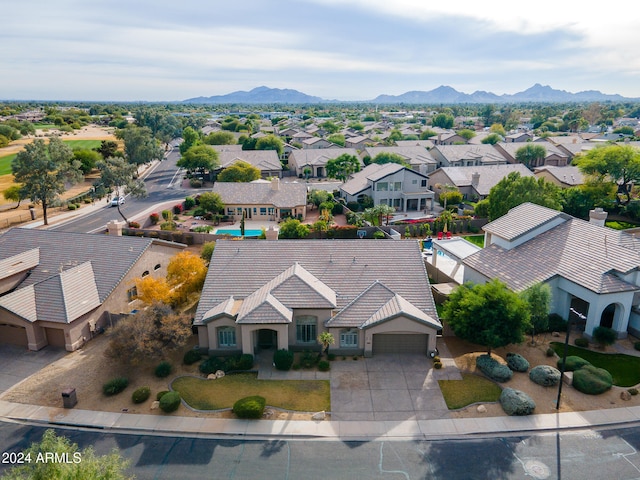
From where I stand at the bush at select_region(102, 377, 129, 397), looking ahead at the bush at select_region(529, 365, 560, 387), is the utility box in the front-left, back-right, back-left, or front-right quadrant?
back-right

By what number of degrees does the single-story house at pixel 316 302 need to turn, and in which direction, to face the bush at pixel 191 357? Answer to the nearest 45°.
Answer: approximately 90° to its right

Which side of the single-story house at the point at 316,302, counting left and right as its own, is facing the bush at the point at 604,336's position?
left

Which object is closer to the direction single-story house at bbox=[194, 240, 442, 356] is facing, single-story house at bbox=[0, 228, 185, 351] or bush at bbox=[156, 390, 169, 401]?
the bush

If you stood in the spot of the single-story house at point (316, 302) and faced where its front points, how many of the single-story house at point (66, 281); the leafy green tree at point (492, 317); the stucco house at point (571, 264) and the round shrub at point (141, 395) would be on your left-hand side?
2

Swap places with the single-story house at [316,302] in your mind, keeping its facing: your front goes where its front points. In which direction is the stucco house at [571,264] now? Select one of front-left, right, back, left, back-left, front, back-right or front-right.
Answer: left

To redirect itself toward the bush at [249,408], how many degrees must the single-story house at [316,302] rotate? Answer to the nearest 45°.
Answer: approximately 45° to its right

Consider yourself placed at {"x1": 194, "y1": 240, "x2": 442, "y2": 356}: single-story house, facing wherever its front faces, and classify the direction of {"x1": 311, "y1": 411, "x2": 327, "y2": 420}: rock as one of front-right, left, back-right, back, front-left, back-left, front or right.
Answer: front

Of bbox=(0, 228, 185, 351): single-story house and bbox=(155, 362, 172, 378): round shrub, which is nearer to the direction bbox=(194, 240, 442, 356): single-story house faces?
the round shrub

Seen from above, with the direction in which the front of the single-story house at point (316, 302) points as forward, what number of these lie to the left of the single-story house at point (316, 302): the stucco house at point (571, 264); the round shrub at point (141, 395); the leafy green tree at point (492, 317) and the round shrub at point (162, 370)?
2

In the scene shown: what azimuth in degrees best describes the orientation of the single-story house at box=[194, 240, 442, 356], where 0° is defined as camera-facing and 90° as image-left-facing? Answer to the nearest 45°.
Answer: approximately 0°

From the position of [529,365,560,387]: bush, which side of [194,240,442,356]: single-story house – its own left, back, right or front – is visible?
left

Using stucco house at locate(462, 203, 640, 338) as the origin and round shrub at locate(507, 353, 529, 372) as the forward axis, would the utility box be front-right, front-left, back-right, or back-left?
front-right

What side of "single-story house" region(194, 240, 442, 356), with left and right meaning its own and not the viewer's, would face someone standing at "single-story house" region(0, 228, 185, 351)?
right
